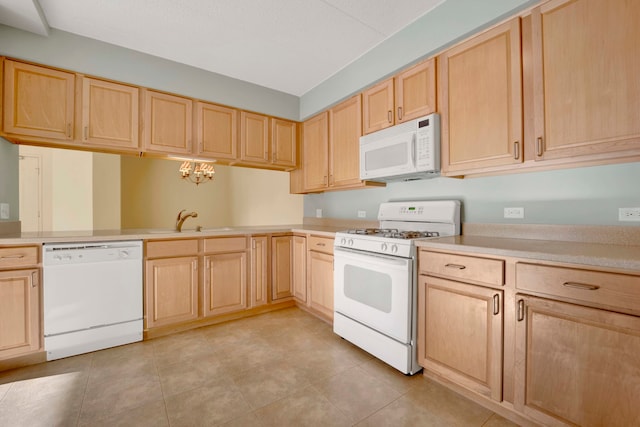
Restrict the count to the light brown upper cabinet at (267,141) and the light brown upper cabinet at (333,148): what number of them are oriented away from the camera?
0

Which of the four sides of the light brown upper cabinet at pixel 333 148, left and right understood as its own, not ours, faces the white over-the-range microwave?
left

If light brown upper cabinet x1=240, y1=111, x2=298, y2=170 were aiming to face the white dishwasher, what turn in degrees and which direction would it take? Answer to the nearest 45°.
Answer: approximately 90° to its right

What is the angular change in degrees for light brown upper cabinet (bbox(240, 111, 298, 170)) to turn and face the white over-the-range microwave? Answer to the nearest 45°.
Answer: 0° — it already faces it

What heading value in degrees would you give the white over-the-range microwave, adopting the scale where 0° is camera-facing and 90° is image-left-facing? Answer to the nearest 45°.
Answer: approximately 45°

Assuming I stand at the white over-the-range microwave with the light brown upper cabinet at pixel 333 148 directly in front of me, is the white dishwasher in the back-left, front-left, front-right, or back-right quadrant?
front-left

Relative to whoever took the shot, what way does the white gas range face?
facing the viewer and to the left of the viewer

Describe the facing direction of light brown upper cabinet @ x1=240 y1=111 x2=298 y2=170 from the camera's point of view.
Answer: facing the viewer and to the right of the viewer

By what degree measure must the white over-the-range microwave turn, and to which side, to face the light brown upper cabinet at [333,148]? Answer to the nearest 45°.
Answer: approximately 90° to its right

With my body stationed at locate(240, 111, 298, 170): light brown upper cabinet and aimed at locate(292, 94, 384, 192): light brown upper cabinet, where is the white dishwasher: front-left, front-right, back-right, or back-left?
back-right

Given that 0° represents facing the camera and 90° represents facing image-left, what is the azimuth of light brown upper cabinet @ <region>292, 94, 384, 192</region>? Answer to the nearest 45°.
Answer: approximately 45°
